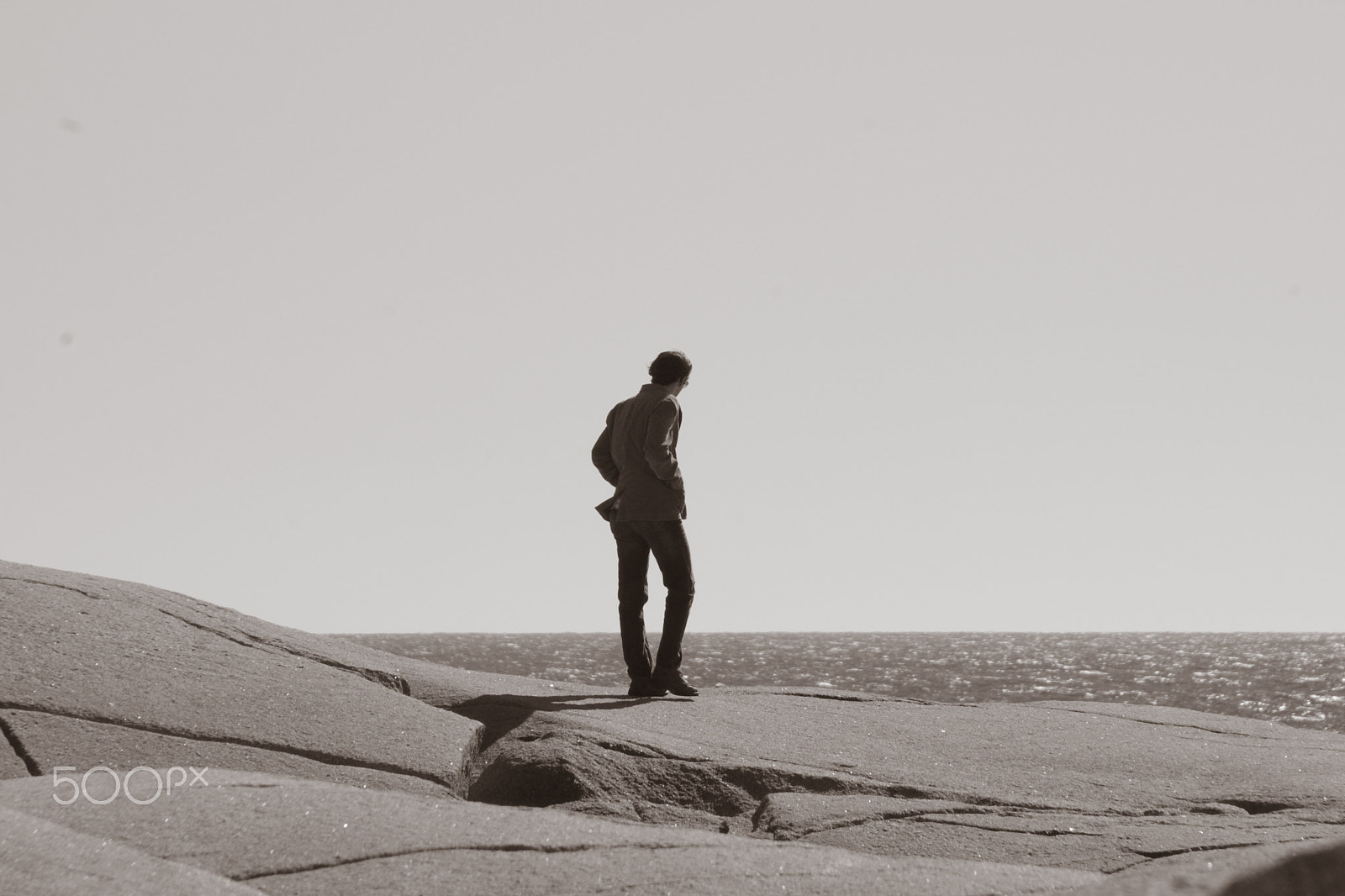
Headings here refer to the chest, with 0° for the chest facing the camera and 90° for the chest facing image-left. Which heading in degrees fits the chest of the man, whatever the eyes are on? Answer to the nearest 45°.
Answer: approximately 225°

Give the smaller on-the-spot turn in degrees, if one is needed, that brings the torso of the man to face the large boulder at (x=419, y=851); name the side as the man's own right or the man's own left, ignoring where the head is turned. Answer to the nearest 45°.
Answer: approximately 135° to the man's own right

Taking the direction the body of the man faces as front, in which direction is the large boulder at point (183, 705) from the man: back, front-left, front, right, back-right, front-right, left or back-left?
back
